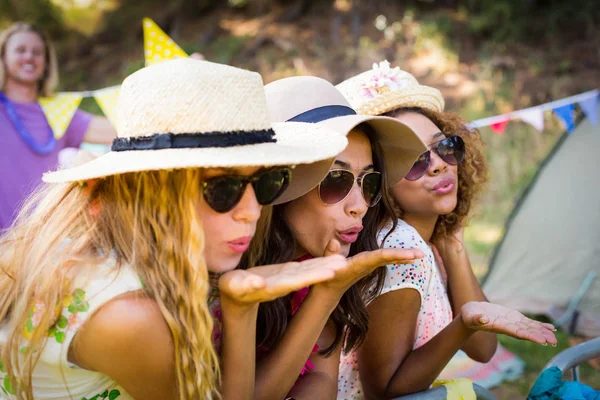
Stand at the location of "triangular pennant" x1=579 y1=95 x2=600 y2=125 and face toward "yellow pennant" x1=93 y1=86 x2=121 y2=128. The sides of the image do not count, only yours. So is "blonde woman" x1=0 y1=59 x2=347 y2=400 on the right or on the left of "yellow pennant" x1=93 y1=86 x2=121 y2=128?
left

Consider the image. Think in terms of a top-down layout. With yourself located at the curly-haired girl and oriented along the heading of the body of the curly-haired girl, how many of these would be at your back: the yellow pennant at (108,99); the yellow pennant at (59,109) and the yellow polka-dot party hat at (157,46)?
3

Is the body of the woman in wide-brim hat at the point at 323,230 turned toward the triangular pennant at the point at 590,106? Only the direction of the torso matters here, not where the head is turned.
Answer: no

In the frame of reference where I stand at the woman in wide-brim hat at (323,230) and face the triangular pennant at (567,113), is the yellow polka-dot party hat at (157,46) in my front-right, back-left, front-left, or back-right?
front-left

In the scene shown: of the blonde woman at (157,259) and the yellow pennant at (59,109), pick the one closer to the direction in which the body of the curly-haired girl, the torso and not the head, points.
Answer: the blonde woman

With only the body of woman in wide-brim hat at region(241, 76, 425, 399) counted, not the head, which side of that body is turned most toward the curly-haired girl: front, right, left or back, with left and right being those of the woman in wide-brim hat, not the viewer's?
left

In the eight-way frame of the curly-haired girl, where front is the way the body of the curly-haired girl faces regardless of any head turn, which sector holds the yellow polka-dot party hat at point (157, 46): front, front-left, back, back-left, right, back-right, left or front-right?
back

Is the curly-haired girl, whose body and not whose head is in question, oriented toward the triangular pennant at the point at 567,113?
no

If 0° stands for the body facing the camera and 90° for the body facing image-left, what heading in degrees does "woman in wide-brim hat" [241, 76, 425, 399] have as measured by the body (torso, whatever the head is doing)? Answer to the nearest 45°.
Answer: approximately 315°

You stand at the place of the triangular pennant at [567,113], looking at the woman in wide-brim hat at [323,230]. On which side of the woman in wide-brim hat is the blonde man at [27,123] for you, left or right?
right

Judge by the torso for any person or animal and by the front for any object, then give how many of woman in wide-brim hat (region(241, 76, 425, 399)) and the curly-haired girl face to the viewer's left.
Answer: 0

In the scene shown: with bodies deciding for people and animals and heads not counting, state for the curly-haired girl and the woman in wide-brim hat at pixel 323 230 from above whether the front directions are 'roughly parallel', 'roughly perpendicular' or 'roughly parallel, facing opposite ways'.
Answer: roughly parallel

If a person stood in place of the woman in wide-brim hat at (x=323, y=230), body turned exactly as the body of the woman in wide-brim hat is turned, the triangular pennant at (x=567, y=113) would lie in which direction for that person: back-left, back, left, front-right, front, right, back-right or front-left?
left

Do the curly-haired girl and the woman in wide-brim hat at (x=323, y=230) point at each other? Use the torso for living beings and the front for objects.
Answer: no

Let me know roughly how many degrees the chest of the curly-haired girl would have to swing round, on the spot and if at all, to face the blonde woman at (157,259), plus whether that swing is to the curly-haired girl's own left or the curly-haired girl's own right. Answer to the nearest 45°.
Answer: approximately 90° to the curly-haired girl's own right

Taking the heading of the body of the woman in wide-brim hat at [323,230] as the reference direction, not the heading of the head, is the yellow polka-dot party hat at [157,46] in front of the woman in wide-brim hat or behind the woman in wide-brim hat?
behind

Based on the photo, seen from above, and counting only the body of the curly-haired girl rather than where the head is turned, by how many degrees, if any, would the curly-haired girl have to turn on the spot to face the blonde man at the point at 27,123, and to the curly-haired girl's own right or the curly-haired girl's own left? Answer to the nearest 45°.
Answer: approximately 180°

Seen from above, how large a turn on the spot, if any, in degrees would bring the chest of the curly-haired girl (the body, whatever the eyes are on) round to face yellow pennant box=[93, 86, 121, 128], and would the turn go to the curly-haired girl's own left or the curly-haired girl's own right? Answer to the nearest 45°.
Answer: approximately 180°

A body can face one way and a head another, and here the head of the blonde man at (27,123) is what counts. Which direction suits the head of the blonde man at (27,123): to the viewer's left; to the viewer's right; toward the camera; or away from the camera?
toward the camera

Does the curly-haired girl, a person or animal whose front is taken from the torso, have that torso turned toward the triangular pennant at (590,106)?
no
